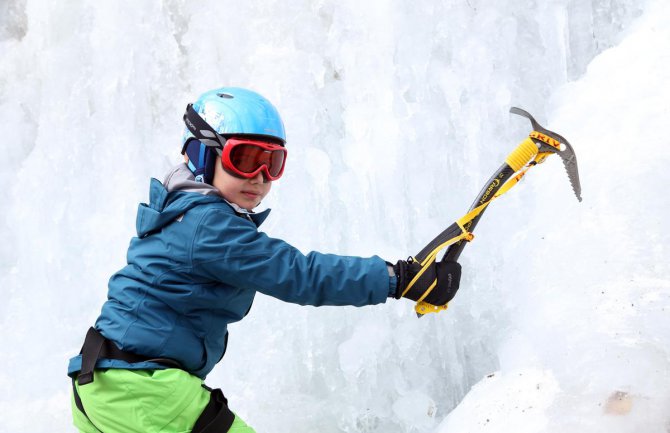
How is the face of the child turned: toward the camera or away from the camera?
toward the camera

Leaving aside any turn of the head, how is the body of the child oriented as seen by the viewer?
to the viewer's right
